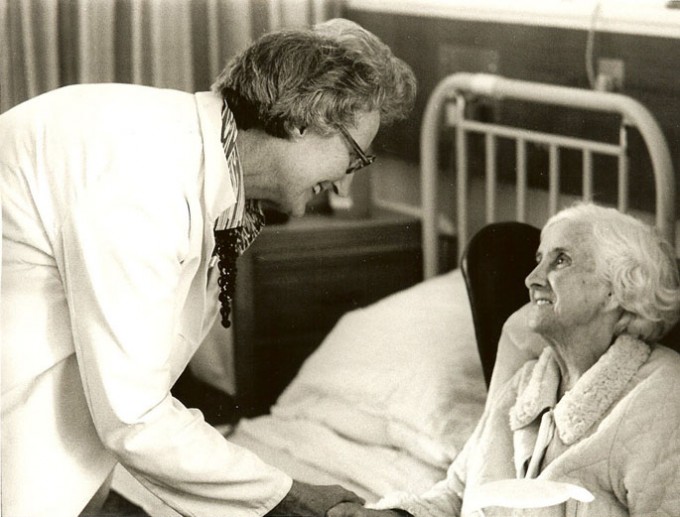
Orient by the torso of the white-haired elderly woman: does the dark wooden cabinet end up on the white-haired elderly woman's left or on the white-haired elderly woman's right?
on the white-haired elderly woman's right

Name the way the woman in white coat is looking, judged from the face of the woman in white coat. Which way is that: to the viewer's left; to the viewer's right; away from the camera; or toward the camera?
to the viewer's right

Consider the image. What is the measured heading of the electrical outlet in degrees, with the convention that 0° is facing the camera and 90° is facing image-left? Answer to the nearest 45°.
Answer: approximately 0°

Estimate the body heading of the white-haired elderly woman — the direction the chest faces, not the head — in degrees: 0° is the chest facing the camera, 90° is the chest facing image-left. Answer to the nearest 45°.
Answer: approximately 45°

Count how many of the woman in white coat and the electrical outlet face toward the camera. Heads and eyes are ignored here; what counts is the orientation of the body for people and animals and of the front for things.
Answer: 1

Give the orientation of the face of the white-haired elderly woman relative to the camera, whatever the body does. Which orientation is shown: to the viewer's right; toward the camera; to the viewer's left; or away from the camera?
to the viewer's left

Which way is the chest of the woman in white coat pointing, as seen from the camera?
to the viewer's right
